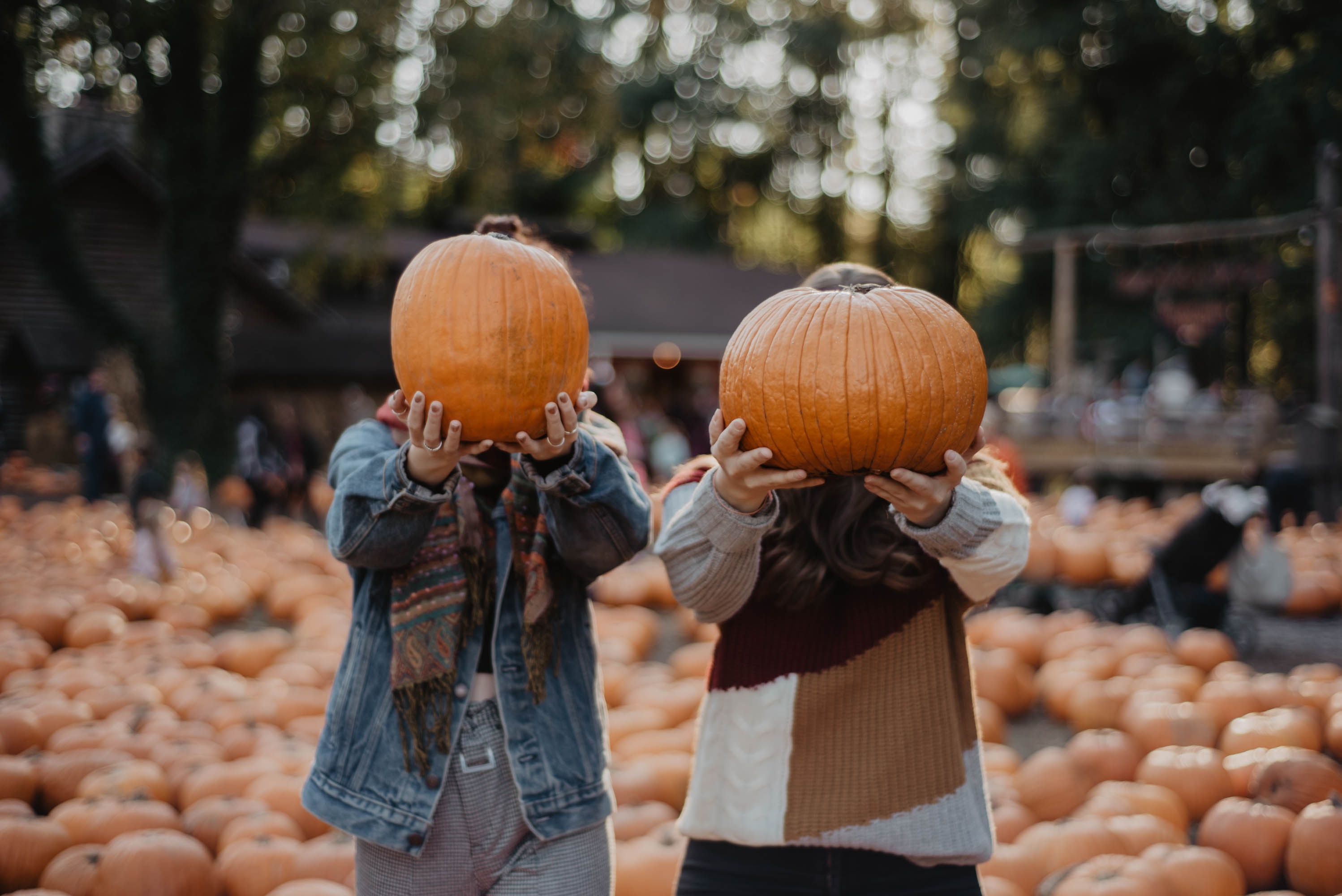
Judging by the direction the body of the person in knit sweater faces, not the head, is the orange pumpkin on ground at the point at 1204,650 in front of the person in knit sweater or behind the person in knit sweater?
behind

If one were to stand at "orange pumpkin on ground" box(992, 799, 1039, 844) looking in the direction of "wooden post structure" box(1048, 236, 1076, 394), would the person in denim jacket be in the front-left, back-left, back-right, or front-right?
back-left

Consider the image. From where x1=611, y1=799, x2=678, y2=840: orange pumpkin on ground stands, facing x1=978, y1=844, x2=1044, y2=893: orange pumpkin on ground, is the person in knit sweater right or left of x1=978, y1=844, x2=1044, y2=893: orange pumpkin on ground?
right

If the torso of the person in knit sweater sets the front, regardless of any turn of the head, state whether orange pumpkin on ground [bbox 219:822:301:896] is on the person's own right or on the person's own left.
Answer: on the person's own right

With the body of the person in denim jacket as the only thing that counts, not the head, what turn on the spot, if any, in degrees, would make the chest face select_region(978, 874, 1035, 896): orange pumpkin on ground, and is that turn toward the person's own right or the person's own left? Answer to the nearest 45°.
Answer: approximately 135° to the person's own left

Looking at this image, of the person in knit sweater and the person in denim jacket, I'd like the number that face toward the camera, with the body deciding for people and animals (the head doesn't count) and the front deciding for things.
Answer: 2

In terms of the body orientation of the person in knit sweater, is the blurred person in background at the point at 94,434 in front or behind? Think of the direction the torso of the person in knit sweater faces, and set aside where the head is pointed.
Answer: behind

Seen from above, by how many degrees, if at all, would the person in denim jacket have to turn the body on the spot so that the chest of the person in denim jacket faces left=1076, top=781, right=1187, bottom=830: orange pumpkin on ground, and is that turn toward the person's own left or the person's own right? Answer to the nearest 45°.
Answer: approximately 135° to the person's own left

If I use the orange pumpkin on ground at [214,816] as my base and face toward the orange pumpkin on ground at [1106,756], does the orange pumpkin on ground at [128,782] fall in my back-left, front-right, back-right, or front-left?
back-left

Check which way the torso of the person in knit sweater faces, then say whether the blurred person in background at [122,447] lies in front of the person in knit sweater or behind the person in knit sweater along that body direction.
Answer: behind

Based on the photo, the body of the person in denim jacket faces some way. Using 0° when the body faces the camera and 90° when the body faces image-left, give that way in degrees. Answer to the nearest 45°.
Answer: approximately 0°
